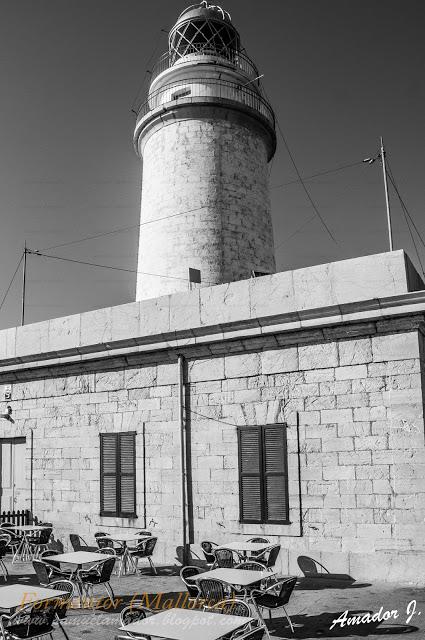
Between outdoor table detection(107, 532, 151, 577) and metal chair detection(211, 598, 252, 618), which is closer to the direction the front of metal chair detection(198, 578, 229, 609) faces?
the outdoor table

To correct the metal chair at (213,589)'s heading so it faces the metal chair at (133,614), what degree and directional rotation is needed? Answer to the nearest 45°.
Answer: approximately 180°

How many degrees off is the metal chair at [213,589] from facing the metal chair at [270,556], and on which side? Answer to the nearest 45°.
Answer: approximately 45° to its left
